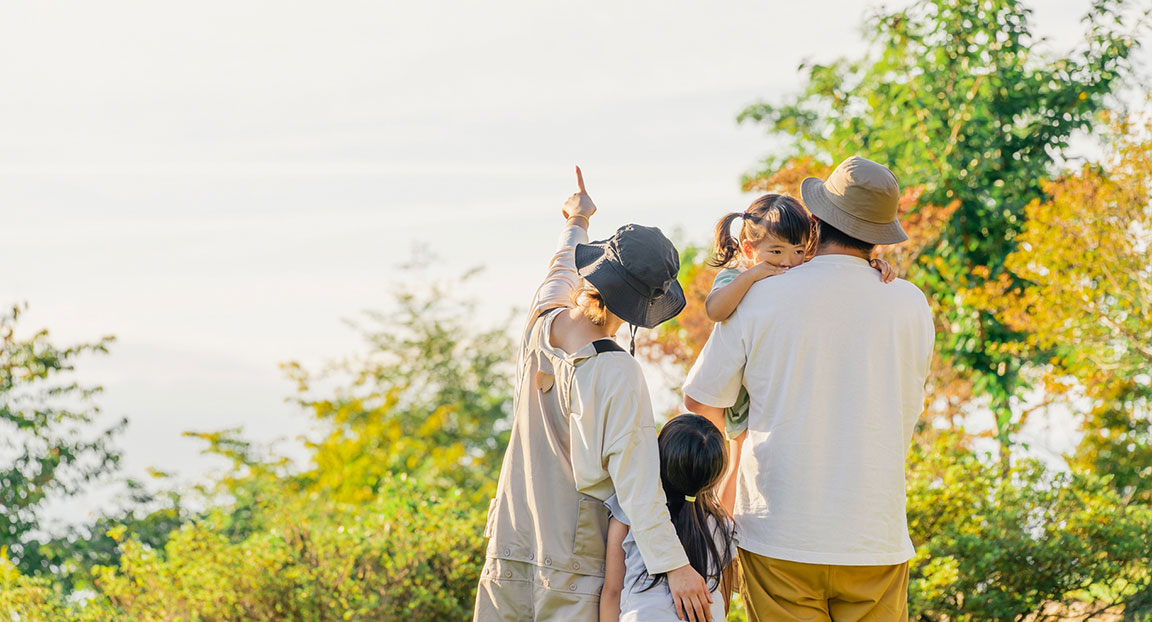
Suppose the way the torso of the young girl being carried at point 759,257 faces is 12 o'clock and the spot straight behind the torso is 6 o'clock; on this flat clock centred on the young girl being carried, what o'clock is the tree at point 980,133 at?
The tree is roughly at 8 o'clock from the young girl being carried.

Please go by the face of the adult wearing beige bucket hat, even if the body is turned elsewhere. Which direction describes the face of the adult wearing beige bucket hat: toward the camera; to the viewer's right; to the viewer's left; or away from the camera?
away from the camera

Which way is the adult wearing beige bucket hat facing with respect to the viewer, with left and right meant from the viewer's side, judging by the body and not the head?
facing away from the viewer

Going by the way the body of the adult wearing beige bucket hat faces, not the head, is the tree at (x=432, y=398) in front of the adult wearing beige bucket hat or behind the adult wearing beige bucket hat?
in front

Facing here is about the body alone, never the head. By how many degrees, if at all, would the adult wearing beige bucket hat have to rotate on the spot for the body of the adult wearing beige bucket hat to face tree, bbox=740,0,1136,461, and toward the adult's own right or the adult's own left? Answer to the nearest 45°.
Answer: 0° — they already face it

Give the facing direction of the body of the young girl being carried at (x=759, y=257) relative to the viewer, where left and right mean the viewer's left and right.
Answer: facing the viewer and to the right of the viewer

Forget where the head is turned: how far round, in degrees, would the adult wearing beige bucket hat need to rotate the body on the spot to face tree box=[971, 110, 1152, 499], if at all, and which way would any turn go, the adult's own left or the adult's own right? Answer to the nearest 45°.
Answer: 0° — they already face it
